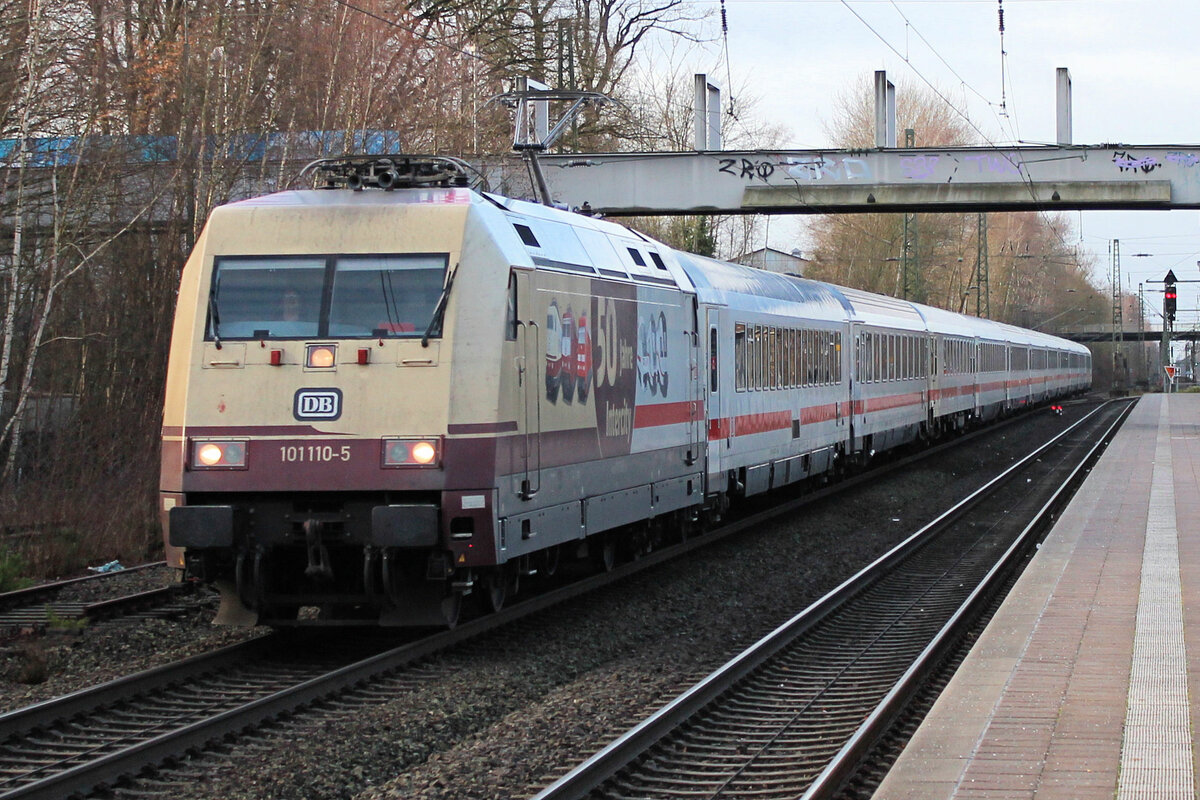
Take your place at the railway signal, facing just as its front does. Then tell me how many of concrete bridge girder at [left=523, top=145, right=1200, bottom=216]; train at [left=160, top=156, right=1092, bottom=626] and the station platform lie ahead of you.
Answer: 3

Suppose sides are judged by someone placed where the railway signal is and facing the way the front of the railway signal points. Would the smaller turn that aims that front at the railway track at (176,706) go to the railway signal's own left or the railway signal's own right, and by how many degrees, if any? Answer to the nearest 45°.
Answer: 0° — it already faces it

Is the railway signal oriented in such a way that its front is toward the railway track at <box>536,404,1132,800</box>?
yes

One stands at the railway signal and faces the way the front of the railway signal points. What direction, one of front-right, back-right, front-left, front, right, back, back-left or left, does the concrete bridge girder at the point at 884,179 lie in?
front

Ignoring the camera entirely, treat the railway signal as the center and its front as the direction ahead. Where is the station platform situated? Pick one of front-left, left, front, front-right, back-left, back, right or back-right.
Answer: front

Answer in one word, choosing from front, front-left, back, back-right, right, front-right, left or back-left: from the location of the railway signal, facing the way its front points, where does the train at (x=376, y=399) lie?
front

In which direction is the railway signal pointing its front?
toward the camera

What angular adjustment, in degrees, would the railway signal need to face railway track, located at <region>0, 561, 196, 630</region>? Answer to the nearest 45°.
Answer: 0° — it already faces it
